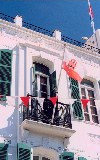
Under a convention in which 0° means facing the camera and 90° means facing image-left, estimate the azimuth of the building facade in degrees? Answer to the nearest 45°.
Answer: approximately 315°
